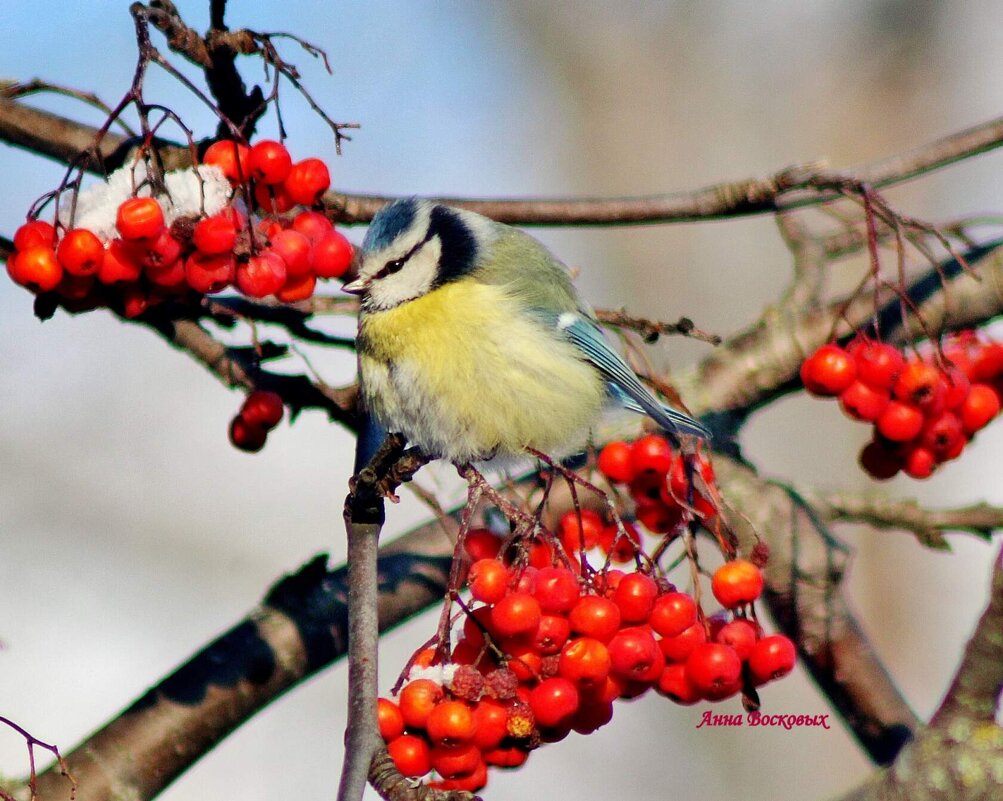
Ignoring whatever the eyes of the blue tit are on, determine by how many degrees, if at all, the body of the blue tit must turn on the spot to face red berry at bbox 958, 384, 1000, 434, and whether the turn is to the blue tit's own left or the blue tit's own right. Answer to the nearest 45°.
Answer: approximately 180°

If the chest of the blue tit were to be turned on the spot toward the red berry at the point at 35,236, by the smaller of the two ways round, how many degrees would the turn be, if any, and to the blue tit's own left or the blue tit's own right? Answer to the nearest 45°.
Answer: approximately 45° to the blue tit's own right

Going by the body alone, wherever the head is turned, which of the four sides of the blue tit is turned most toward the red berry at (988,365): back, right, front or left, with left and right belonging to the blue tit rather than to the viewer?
back

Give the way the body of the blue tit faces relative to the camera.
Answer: to the viewer's left
